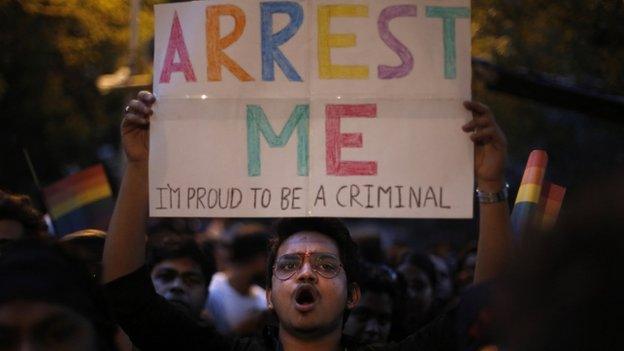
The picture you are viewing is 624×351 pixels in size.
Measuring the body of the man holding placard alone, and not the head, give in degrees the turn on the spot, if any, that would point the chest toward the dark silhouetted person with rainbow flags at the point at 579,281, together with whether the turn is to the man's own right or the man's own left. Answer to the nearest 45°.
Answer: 0° — they already face them

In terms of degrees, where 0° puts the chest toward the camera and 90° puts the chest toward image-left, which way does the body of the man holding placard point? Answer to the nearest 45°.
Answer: approximately 0°

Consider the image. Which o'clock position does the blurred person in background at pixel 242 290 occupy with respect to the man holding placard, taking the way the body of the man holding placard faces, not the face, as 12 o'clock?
The blurred person in background is roughly at 6 o'clock from the man holding placard.

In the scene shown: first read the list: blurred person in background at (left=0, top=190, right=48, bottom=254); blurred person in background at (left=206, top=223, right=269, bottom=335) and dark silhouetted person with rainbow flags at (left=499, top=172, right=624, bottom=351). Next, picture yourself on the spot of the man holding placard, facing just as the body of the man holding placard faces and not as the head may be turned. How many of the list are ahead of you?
1

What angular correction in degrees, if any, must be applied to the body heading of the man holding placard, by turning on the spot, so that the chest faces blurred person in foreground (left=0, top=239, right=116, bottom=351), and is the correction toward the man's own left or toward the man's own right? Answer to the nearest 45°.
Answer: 0° — they already face them

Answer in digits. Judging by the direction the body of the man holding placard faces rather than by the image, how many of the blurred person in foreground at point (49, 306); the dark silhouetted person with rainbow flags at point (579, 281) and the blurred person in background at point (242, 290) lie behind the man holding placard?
1

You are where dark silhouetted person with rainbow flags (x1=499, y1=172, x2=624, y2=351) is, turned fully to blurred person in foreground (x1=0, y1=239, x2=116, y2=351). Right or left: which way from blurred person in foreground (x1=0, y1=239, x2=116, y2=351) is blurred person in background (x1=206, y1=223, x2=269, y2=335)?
right

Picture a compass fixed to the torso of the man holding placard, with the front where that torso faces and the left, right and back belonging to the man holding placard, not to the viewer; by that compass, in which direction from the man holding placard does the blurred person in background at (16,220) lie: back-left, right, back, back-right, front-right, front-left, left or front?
back-right
